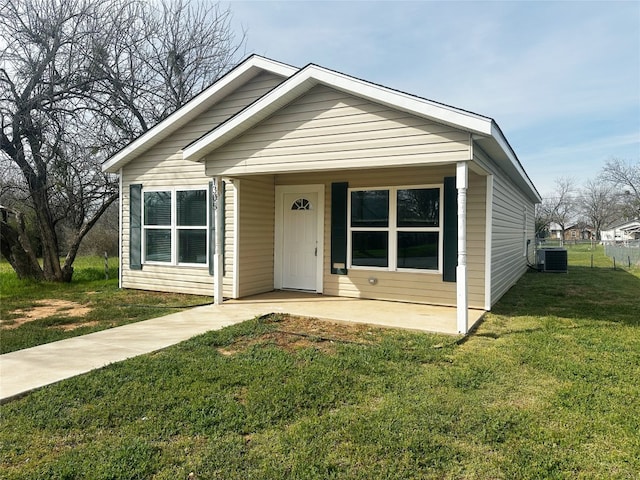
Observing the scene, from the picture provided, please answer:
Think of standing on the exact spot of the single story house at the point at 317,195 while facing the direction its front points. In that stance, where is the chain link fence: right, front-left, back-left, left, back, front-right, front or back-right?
back

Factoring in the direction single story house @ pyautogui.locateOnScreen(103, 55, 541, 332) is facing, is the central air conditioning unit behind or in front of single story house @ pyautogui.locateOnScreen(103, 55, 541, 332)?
behind

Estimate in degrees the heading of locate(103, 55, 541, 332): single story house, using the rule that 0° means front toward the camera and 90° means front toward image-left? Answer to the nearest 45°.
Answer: approximately 45°

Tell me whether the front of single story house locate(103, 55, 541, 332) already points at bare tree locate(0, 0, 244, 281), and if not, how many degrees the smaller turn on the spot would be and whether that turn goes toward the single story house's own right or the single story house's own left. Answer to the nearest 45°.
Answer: approximately 90° to the single story house's own right
